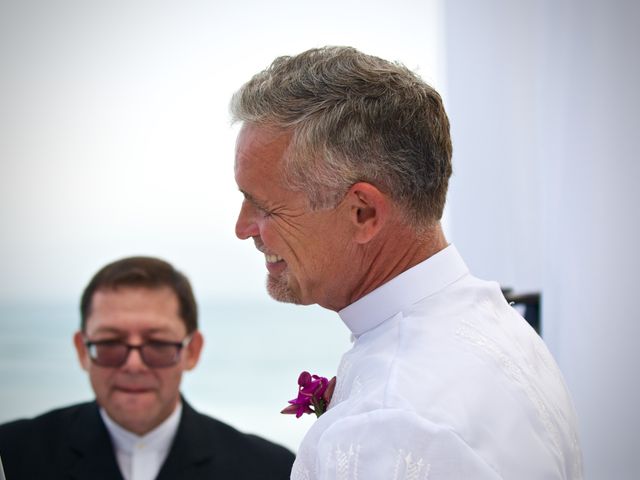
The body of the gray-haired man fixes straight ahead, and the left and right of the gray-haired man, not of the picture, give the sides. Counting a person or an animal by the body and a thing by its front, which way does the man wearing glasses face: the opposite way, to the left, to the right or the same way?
to the left

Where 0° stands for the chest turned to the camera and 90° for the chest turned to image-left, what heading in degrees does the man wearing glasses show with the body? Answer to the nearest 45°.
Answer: approximately 0°

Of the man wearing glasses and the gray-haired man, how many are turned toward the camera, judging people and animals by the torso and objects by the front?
1

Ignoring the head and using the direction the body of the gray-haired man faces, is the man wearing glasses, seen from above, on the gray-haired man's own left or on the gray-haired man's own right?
on the gray-haired man's own right

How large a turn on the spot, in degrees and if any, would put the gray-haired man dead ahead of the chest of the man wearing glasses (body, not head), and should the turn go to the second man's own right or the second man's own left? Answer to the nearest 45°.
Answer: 0° — they already face them

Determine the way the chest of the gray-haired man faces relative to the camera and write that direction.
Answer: to the viewer's left
